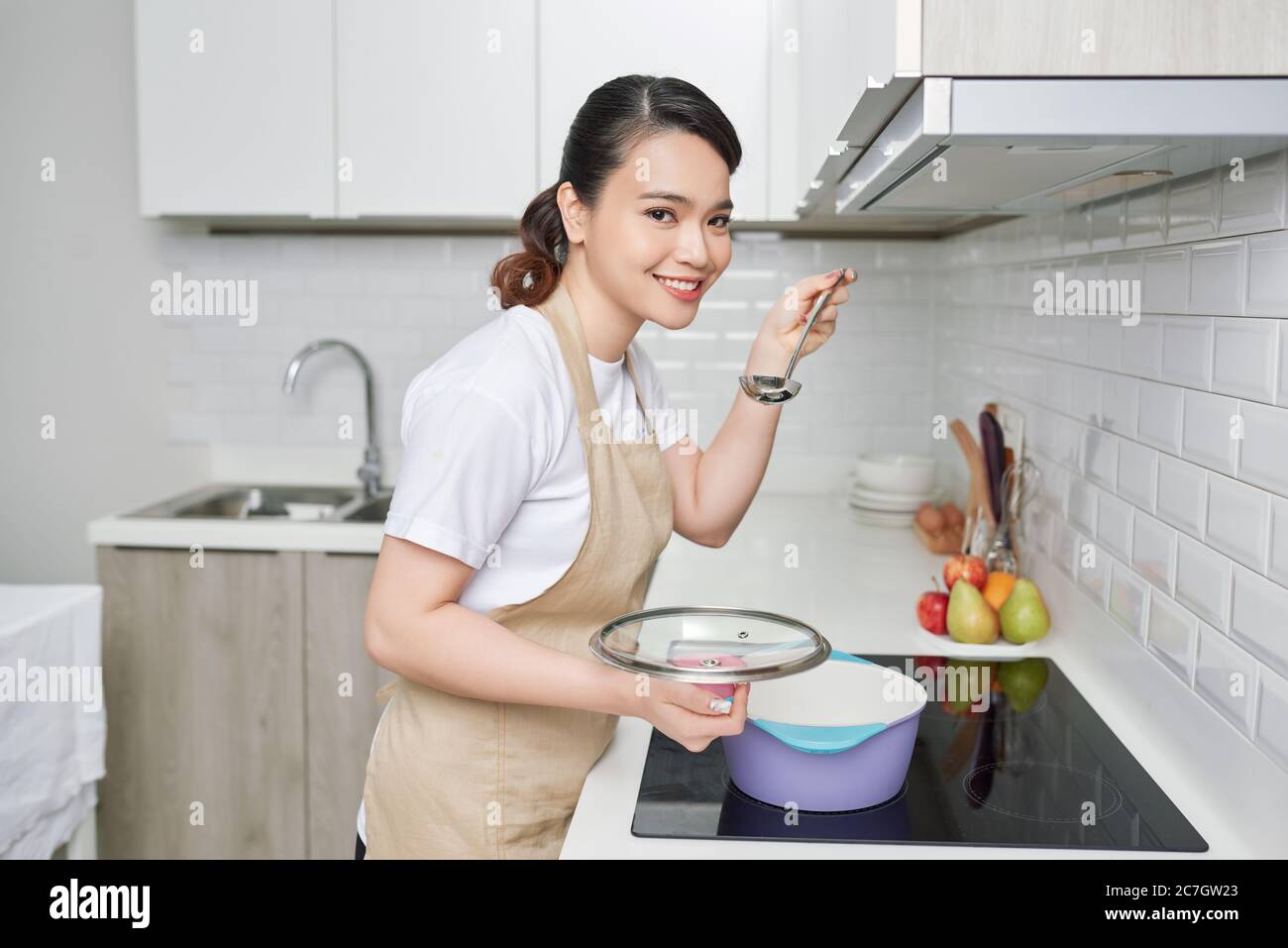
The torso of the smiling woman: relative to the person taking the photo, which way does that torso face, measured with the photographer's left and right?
facing the viewer and to the right of the viewer

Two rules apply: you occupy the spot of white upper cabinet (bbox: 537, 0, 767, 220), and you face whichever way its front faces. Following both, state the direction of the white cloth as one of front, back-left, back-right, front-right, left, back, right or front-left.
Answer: front-right

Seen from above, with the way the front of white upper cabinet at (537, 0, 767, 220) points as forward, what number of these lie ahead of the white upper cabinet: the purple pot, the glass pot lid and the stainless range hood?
3

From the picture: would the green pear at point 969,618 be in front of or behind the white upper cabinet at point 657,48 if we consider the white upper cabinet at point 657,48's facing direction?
in front

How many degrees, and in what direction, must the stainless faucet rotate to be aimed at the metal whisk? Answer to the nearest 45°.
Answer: approximately 135° to its left

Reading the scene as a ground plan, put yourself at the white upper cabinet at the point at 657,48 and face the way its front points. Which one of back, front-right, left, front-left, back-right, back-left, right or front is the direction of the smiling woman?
front

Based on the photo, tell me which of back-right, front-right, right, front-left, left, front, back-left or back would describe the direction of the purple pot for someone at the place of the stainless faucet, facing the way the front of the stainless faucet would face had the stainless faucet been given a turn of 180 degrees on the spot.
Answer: right

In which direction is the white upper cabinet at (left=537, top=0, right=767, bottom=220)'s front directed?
toward the camera
